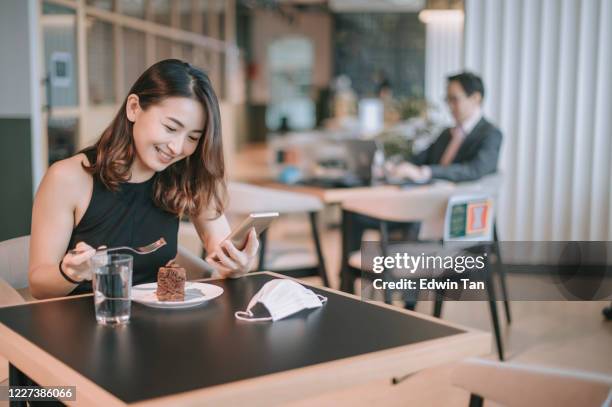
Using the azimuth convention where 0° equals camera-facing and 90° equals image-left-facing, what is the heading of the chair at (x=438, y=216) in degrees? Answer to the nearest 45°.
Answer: approximately 135°

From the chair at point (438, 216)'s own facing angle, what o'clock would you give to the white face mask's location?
The white face mask is roughly at 8 o'clock from the chair.

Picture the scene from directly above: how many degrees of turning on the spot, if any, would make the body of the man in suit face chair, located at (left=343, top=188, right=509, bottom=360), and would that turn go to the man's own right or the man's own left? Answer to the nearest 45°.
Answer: approximately 45° to the man's own left

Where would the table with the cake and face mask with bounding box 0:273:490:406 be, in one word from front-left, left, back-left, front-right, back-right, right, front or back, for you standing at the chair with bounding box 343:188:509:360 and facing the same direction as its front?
back-left

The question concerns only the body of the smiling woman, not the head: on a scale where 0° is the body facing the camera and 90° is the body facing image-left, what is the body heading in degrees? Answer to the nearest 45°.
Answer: approximately 315°

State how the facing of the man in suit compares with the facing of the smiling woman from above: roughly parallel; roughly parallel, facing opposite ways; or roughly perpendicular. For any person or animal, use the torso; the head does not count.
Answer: roughly perpendicular

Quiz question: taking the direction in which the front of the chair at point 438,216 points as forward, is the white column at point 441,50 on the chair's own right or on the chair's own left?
on the chair's own right

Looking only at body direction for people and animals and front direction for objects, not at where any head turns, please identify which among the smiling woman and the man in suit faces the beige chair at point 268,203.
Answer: the man in suit

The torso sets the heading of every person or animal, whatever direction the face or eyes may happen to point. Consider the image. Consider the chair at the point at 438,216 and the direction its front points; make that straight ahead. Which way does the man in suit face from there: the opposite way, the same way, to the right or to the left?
to the left

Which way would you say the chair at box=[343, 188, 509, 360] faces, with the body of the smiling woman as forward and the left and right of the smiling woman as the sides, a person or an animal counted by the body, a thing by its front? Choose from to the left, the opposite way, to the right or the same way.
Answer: the opposite way

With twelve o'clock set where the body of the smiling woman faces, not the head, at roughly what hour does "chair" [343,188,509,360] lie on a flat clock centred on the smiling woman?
The chair is roughly at 9 o'clock from the smiling woman.

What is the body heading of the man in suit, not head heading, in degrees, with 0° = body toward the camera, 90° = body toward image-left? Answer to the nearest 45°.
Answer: approximately 45°
